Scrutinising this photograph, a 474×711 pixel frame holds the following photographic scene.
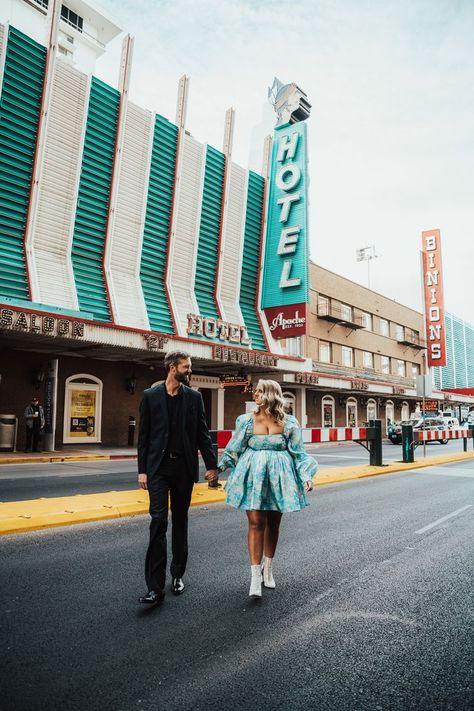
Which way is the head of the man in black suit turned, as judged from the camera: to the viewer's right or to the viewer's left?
to the viewer's right

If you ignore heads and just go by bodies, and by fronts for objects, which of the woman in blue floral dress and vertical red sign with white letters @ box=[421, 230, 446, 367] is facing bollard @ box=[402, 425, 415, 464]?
the vertical red sign with white letters

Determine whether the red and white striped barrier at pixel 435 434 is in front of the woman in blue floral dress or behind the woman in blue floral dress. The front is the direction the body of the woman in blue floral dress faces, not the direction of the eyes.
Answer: behind

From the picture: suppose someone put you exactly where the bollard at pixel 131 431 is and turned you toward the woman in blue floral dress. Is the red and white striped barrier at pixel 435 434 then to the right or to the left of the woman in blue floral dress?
left

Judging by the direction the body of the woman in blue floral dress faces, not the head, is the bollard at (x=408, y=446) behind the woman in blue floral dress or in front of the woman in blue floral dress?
behind

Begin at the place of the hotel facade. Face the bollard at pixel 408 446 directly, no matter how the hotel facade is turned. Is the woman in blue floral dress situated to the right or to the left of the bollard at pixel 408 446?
right

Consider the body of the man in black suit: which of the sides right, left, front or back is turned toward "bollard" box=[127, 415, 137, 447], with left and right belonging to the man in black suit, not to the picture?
back

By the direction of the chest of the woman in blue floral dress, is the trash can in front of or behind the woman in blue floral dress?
behind

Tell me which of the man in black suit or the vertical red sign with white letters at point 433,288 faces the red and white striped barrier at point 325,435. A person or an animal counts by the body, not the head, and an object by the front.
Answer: the vertical red sign with white letters

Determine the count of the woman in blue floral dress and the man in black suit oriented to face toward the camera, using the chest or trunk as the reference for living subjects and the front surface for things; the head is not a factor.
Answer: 2
